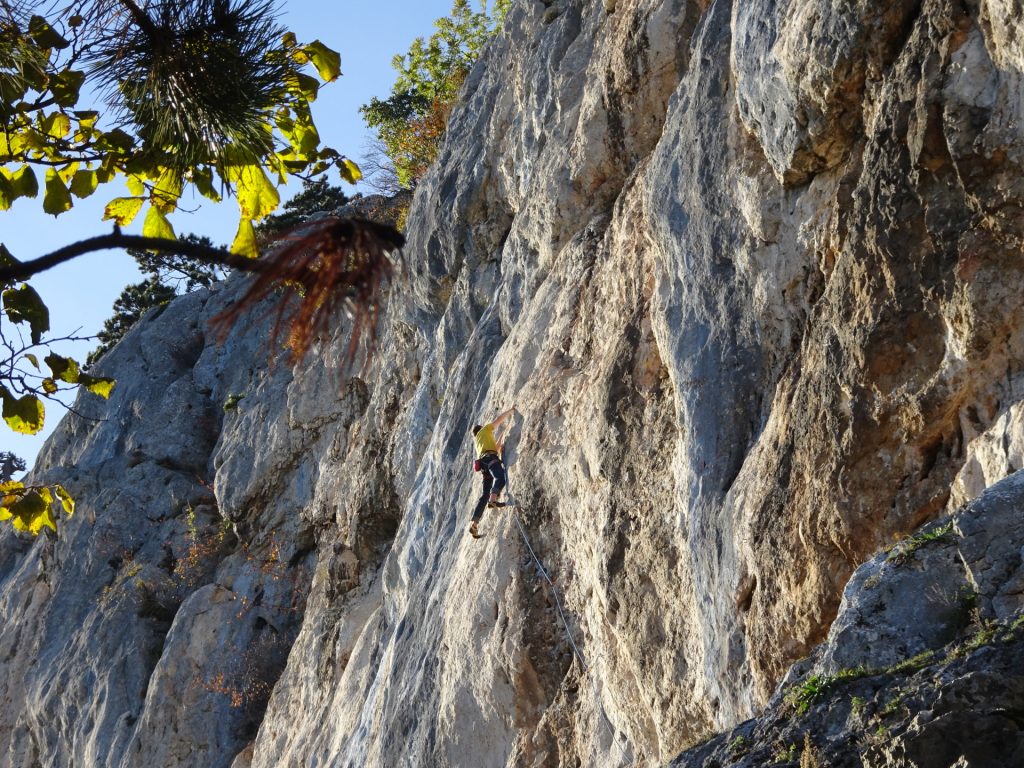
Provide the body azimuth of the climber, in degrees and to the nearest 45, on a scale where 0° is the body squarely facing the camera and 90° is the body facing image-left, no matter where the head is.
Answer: approximately 225°
